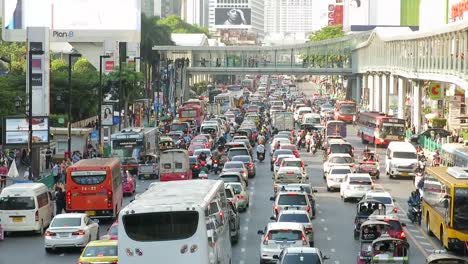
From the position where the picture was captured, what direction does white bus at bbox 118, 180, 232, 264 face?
facing away from the viewer

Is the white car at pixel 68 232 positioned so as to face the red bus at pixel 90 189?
yes

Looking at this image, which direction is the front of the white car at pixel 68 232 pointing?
away from the camera

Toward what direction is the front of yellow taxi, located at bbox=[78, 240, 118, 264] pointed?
away from the camera

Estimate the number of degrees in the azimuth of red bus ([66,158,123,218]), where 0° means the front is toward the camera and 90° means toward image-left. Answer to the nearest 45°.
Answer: approximately 180°

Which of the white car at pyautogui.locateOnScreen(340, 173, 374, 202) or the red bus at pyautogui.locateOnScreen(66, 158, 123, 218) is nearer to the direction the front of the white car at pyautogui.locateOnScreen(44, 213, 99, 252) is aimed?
the red bus

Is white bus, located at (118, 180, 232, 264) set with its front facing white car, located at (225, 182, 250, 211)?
yes

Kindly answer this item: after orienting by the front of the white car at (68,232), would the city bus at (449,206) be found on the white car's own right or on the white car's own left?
on the white car's own right

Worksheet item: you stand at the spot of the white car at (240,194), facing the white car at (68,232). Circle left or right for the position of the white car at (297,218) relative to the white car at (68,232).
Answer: left

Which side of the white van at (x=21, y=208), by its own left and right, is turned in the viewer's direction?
back
